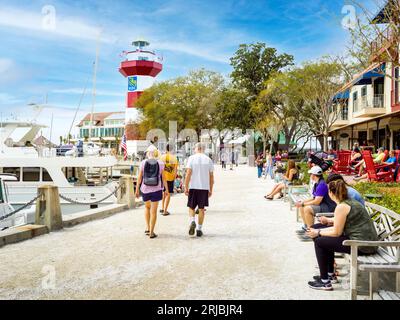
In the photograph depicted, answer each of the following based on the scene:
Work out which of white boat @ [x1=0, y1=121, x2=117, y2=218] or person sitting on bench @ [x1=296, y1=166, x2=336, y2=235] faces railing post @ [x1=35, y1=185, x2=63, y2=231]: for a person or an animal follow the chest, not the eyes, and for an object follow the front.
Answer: the person sitting on bench

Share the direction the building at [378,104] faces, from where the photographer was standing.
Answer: facing the viewer and to the left of the viewer

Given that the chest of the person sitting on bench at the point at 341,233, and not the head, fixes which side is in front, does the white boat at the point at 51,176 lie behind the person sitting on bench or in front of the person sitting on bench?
in front

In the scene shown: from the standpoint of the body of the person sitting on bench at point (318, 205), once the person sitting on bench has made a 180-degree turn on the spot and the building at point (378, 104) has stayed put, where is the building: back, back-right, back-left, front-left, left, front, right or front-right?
left

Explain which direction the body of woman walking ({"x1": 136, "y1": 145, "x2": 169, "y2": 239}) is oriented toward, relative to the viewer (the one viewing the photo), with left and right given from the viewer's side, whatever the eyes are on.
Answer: facing away from the viewer

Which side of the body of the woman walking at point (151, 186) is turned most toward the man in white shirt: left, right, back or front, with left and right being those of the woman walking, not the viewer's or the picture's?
right

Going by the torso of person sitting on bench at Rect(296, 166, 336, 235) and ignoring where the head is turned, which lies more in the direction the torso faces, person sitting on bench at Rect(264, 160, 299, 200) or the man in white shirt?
the man in white shirt

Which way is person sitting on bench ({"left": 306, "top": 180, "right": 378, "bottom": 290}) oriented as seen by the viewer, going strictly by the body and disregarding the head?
to the viewer's left

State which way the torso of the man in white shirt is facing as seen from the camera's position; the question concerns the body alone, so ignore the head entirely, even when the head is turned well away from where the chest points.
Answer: away from the camera

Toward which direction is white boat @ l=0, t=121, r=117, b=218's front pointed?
to the viewer's left

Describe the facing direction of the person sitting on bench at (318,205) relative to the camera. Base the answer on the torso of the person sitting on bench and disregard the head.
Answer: to the viewer's left

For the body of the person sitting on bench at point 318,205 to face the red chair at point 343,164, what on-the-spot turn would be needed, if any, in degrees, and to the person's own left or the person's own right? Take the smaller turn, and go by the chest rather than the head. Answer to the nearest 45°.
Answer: approximately 90° to the person's own right

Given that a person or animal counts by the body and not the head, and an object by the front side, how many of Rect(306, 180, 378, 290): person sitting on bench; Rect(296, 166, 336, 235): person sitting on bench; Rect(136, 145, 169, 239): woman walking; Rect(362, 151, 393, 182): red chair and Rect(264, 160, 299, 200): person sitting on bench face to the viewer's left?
3

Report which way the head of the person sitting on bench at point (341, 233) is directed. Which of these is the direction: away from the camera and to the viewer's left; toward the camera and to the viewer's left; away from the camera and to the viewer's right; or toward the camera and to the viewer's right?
away from the camera and to the viewer's left

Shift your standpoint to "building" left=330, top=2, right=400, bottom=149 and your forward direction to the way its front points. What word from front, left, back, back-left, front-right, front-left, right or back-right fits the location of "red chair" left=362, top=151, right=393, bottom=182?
front-left

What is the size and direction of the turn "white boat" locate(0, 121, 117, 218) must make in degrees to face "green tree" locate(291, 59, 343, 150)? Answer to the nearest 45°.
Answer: approximately 135° to its right
